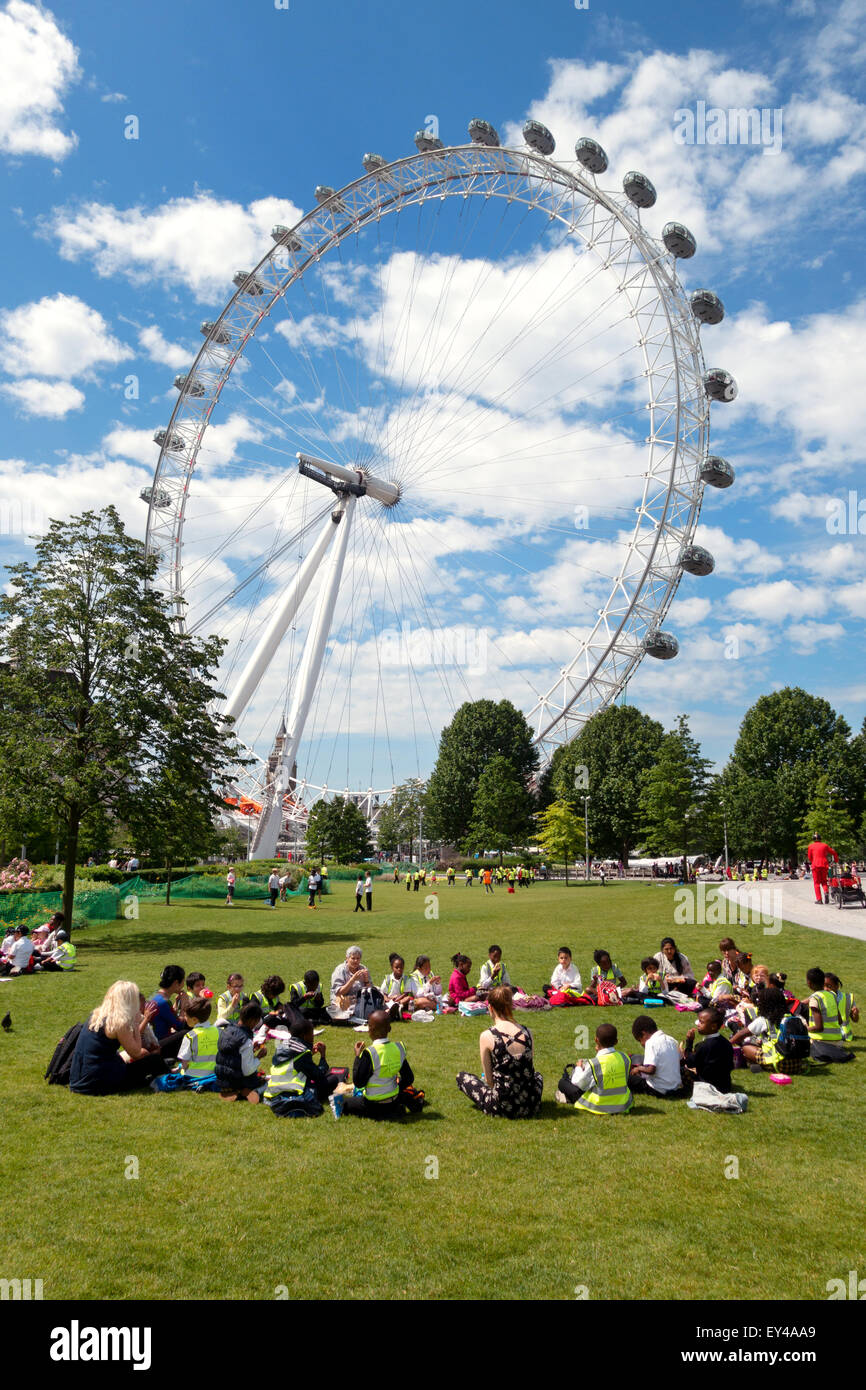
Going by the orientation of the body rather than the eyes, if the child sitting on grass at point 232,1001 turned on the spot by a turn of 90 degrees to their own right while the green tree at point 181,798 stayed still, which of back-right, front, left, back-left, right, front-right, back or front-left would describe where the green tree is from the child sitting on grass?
back-right

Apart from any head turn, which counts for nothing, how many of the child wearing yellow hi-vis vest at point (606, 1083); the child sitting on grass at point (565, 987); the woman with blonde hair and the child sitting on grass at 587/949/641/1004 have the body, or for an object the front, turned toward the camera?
2

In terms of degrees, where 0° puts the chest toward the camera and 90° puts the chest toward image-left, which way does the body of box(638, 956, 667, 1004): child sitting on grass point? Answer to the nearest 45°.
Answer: approximately 0°

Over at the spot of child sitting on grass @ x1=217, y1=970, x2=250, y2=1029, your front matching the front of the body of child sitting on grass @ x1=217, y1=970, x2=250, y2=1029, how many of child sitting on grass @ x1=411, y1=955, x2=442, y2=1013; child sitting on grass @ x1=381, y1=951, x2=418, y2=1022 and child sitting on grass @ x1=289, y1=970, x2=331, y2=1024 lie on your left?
3

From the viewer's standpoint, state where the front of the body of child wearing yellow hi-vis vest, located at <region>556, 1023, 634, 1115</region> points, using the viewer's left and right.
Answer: facing away from the viewer and to the left of the viewer

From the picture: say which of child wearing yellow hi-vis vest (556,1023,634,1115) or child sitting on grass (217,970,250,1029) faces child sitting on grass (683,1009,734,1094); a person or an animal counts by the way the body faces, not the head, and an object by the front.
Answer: child sitting on grass (217,970,250,1029)

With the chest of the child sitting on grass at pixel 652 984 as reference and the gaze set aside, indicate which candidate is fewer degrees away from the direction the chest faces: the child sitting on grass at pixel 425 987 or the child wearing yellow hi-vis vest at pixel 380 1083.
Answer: the child wearing yellow hi-vis vest

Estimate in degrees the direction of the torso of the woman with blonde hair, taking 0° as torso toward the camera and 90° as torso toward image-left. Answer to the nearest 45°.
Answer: approximately 225°

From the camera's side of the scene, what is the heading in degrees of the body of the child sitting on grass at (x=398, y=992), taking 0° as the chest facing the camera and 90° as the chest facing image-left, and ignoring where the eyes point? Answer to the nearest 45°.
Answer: approximately 0°

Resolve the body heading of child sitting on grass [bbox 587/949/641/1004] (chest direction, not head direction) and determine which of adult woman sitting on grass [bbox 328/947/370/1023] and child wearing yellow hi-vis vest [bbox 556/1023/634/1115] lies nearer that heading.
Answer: the child wearing yellow hi-vis vest

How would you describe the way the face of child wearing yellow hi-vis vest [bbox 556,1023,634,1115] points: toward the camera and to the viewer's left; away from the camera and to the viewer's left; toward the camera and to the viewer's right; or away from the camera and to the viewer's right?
away from the camera and to the viewer's left

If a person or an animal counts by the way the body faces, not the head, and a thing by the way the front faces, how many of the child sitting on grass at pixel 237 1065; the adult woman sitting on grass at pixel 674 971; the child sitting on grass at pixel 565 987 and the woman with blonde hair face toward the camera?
2
